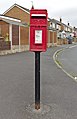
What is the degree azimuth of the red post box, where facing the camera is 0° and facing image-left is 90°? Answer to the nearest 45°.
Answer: approximately 0°
